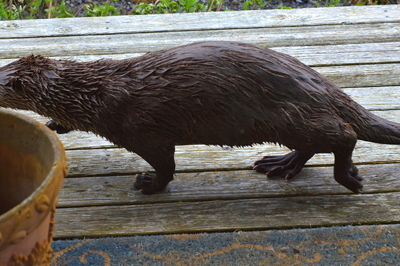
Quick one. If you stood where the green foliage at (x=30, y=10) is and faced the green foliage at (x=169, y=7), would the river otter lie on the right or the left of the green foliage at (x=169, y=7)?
right

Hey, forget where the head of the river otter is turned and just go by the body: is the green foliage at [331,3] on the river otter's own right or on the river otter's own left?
on the river otter's own right

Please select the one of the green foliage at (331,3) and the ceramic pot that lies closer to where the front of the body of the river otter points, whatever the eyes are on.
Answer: the ceramic pot

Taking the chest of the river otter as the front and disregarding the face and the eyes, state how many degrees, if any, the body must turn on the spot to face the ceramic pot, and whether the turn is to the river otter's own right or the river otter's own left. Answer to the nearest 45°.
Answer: approximately 45° to the river otter's own left

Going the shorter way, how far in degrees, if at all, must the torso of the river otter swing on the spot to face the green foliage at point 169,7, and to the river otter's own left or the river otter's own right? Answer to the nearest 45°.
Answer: approximately 90° to the river otter's own right

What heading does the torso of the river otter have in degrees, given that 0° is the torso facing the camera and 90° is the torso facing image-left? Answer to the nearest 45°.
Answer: approximately 90°
